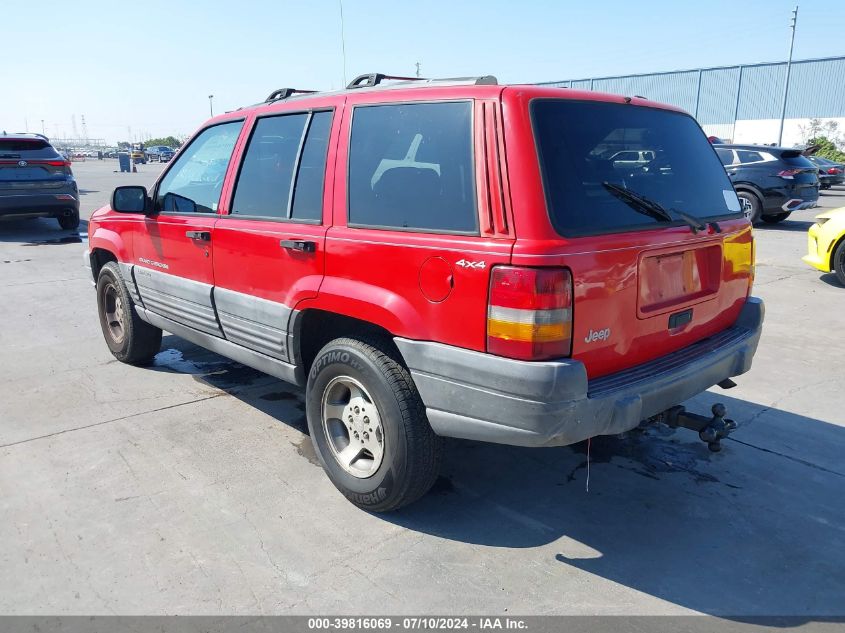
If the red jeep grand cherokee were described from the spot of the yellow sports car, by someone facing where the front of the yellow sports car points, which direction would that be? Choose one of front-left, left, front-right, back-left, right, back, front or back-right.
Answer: front-left

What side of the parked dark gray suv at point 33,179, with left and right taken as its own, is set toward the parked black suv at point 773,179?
right

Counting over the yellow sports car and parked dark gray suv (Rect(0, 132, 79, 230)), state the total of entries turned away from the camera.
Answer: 1

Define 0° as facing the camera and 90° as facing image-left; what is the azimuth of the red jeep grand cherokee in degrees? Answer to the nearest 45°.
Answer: approximately 135°

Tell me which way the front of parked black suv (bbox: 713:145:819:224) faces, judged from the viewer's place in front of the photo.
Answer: facing away from the viewer and to the left of the viewer

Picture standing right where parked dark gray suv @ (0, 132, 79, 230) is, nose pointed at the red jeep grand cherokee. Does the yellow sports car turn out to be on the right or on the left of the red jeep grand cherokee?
left

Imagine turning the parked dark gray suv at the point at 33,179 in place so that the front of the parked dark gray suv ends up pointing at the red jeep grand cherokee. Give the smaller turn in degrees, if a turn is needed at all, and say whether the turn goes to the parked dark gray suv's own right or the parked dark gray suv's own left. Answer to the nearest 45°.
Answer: approximately 180°

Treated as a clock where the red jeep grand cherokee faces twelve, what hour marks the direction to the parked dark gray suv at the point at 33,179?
The parked dark gray suv is roughly at 12 o'clock from the red jeep grand cherokee.

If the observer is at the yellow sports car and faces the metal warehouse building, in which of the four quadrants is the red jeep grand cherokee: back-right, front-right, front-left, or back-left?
back-left

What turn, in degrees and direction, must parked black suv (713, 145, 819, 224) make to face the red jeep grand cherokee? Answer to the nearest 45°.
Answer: approximately 135° to its left

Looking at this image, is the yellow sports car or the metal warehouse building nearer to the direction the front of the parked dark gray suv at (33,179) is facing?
the metal warehouse building

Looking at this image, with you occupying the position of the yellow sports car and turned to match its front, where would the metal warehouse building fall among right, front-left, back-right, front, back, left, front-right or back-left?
back-right

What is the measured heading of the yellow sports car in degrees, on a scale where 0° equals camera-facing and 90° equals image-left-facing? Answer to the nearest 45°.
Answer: approximately 45°

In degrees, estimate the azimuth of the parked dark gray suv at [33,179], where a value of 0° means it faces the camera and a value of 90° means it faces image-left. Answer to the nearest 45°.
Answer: approximately 180°

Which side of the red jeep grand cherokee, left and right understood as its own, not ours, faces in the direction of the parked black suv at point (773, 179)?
right

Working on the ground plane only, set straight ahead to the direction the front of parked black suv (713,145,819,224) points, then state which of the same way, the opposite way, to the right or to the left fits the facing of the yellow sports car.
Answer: to the left
